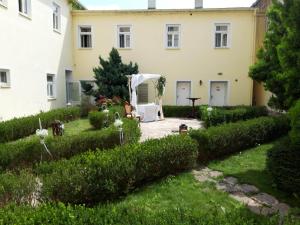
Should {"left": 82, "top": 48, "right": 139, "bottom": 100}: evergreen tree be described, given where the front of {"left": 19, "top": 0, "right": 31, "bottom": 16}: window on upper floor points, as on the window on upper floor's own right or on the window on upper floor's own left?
on the window on upper floor's own left

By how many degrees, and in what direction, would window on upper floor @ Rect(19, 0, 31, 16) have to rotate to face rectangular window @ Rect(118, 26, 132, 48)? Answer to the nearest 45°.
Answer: approximately 90° to its left

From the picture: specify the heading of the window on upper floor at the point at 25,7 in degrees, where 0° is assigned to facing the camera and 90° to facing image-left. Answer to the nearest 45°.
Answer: approximately 315°

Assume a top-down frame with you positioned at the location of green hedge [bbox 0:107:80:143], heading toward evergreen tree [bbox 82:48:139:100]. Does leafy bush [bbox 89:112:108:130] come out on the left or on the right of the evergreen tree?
right

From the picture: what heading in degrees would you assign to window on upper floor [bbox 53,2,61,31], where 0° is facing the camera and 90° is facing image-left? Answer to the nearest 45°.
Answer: approximately 315°

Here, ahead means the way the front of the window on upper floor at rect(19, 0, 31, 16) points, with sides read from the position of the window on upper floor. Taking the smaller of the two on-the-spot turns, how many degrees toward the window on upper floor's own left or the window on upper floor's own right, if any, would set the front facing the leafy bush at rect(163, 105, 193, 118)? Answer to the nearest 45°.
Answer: approximately 45° to the window on upper floor's own left

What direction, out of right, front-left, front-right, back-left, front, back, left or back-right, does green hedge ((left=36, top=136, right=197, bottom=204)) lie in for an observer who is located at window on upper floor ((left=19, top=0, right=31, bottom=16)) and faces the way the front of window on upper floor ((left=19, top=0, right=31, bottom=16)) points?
front-right

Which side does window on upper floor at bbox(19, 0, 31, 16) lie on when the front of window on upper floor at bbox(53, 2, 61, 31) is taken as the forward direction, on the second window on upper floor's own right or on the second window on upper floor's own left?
on the second window on upper floor's own right

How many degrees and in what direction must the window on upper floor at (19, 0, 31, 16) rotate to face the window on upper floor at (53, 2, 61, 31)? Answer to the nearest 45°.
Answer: approximately 90° to its left

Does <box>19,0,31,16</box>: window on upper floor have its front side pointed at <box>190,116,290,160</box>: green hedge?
yes
